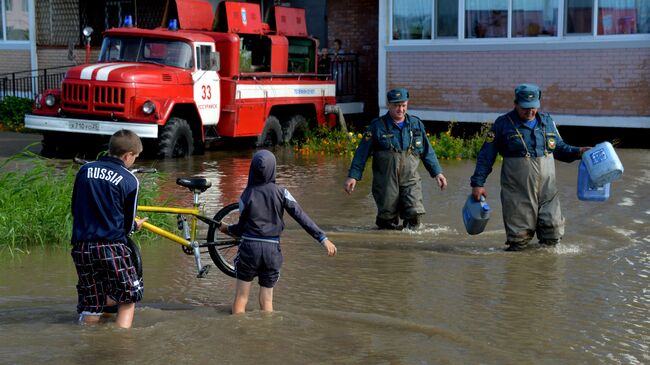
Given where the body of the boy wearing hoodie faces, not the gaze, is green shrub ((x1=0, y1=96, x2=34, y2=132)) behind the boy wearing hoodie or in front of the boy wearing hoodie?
in front

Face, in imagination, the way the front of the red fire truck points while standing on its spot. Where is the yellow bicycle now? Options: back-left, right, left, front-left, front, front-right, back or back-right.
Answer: front-left

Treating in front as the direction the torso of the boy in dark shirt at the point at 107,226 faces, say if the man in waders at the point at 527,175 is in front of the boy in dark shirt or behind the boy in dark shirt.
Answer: in front

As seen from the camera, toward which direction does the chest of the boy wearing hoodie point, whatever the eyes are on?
away from the camera

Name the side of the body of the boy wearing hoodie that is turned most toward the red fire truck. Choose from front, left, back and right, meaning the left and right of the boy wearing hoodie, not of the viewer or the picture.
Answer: front

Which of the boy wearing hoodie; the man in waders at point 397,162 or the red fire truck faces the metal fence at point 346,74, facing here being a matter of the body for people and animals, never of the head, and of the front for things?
the boy wearing hoodie

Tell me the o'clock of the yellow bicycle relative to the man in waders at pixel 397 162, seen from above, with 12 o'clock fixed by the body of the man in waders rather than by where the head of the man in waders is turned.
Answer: The yellow bicycle is roughly at 1 o'clock from the man in waders.

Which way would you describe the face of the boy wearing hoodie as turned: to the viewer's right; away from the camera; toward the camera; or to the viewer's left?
away from the camera

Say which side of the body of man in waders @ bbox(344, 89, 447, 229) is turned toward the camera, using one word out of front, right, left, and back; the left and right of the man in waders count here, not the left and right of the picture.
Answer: front

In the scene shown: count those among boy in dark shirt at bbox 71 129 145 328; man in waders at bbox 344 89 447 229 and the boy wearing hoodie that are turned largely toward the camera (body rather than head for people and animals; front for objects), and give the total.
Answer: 1

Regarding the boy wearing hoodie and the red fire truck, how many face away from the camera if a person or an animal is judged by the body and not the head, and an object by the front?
1

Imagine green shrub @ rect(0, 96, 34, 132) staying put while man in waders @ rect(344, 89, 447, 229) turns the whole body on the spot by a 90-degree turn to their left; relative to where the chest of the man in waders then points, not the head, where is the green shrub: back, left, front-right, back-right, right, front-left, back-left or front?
back-left

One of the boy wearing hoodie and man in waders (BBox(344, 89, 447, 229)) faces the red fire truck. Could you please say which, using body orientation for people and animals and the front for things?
the boy wearing hoodie

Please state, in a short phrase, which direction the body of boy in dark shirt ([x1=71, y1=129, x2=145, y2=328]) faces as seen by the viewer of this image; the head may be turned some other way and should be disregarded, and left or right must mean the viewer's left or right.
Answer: facing away from the viewer and to the right of the viewer

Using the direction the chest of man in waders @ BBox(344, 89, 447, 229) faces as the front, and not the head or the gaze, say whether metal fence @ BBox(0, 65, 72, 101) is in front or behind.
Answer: behind

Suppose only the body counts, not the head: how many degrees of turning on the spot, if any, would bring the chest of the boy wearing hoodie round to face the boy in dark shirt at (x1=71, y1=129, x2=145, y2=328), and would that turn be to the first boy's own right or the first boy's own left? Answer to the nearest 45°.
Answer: approximately 90° to the first boy's own left

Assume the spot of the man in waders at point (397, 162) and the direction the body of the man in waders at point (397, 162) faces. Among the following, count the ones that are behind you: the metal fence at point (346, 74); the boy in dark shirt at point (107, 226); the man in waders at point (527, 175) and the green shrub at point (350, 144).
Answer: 2

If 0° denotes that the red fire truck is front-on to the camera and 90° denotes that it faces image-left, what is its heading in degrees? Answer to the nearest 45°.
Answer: approximately 45°

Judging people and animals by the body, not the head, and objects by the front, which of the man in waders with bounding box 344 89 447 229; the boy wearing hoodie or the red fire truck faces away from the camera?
the boy wearing hoodie
